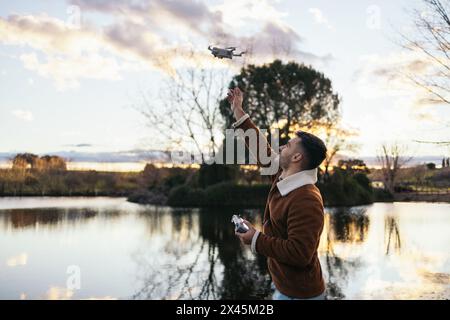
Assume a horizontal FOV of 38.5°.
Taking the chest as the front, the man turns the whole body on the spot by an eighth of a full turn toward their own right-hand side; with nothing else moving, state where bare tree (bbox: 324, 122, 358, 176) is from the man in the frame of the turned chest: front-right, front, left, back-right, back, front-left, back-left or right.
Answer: front-right

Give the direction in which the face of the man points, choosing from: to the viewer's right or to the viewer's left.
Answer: to the viewer's left

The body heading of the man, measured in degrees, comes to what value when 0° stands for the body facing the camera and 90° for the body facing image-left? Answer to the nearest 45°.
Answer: approximately 90°

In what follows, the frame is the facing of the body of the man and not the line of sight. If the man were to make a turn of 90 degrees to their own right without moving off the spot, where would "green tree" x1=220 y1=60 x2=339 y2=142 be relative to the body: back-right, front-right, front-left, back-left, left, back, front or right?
front
